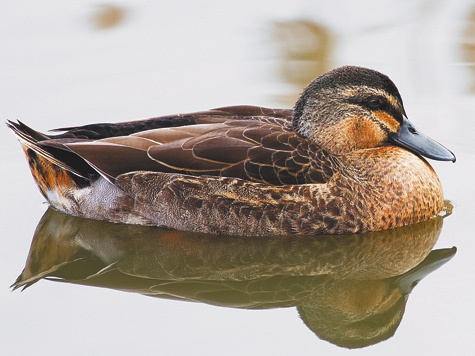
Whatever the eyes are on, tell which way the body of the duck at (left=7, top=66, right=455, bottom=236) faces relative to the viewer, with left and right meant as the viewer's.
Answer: facing to the right of the viewer
